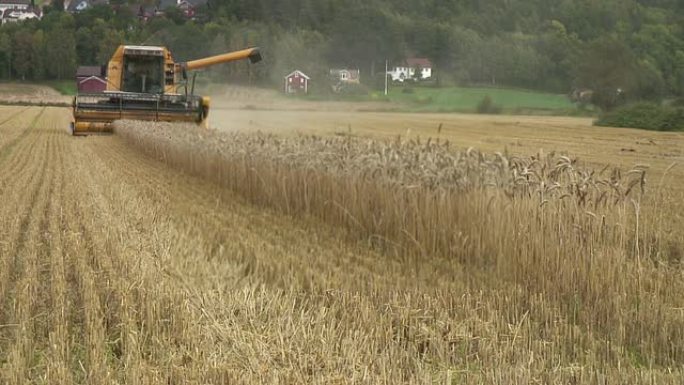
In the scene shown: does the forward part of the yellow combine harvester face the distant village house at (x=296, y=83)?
no

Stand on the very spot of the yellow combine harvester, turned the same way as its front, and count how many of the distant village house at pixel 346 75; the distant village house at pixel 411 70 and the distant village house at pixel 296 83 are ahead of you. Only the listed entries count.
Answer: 0

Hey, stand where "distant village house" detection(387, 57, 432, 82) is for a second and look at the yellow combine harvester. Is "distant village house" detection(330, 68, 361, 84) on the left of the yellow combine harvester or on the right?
right

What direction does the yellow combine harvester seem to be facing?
toward the camera

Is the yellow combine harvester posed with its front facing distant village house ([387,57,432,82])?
no

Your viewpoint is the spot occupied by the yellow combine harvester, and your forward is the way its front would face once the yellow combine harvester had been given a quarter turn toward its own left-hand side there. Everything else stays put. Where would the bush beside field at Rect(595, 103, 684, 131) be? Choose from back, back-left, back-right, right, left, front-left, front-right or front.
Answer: front

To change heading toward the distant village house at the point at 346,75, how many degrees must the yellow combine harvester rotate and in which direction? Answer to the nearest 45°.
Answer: approximately 135° to its left
